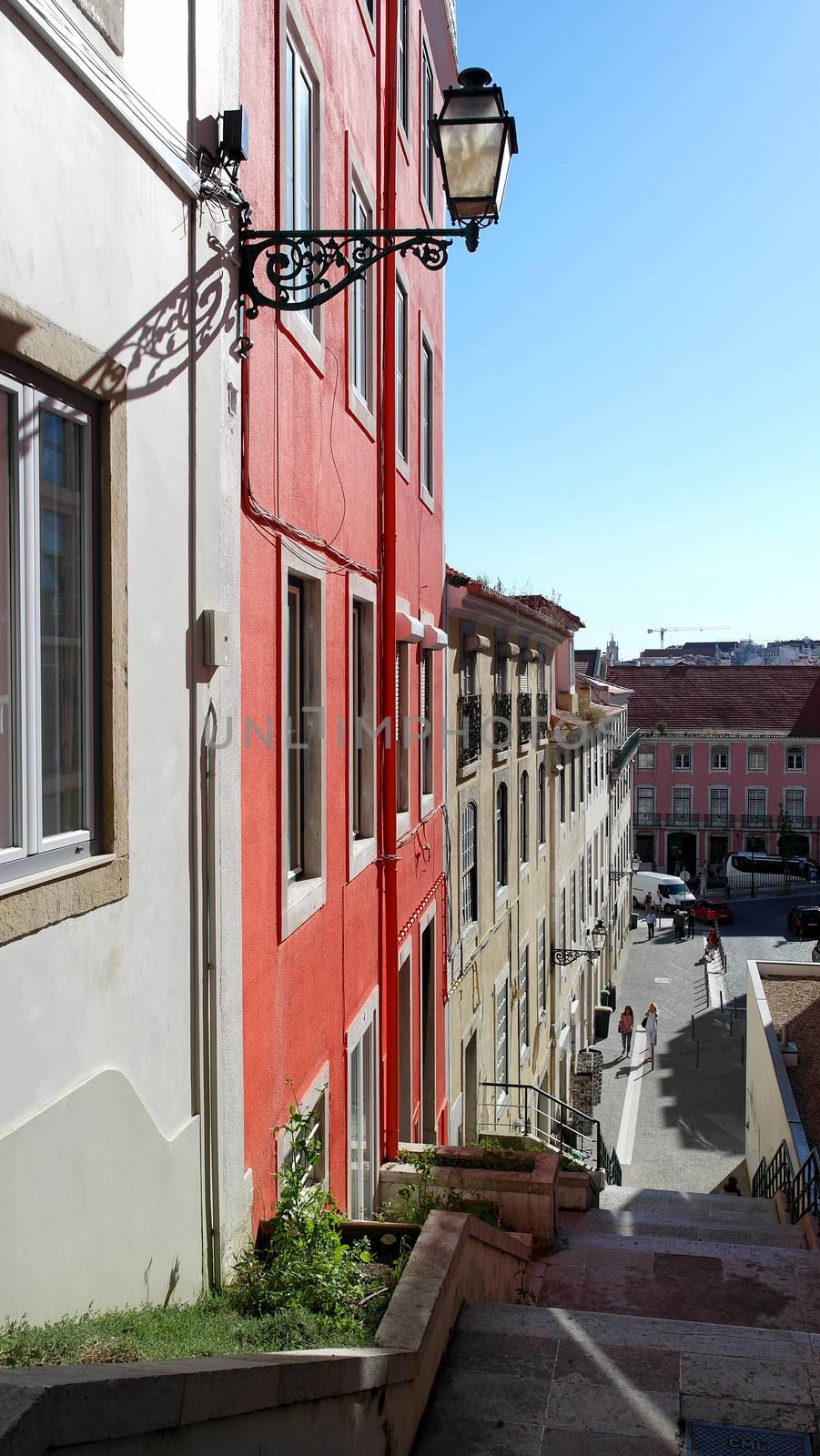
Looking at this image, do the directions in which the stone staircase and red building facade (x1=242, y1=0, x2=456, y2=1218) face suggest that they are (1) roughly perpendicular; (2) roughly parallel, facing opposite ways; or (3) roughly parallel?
roughly perpendicular

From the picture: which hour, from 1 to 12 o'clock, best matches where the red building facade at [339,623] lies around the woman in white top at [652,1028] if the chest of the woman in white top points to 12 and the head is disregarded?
The red building facade is roughly at 12 o'clock from the woman in white top.

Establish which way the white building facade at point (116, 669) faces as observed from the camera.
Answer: facing the viewer and to the right of the viewer

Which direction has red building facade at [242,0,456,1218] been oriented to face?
to the viewer's right

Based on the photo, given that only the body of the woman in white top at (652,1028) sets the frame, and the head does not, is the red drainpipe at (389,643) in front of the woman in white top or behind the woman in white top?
in front

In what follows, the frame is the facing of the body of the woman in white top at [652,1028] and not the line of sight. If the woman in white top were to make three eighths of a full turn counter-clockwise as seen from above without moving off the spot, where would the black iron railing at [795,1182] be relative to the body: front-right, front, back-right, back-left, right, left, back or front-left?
back-right

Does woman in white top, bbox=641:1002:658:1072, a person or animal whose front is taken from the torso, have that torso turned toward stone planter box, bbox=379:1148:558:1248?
yes

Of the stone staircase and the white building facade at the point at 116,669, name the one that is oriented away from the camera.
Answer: the stone staircase

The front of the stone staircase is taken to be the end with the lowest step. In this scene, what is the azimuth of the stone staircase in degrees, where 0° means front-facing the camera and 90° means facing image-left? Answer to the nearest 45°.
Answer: approximately 180°

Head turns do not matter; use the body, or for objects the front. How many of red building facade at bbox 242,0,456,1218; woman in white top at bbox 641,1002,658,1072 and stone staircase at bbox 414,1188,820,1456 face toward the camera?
1

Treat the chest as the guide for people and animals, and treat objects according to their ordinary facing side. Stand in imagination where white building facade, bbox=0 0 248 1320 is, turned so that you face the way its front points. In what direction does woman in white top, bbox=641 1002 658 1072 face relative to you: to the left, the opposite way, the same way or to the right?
to the right

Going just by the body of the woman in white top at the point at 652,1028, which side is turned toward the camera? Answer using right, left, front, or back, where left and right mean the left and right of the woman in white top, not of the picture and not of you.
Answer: front

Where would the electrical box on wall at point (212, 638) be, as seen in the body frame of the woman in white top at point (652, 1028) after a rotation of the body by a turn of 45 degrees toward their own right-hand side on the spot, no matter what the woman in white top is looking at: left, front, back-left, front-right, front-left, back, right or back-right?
front-left
